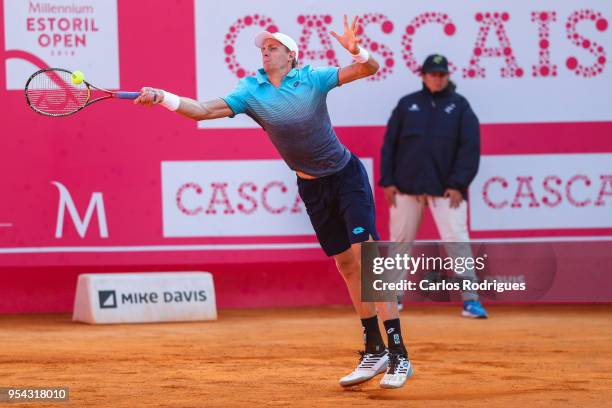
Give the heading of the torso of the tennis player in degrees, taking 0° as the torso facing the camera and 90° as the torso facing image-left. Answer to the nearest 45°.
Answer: approximately 45°
